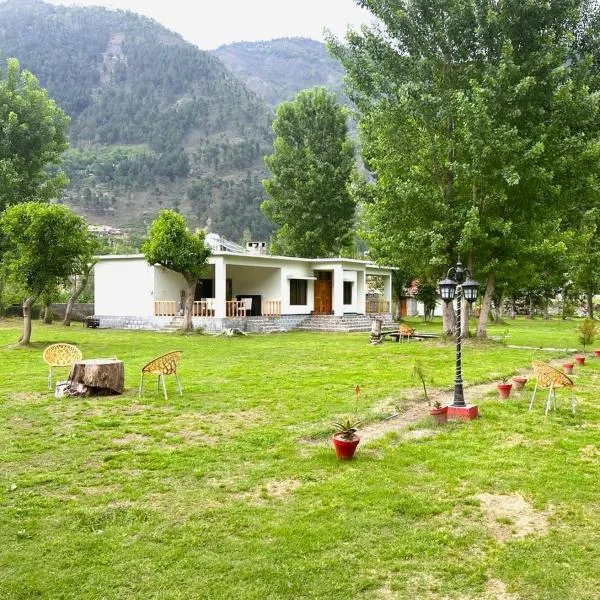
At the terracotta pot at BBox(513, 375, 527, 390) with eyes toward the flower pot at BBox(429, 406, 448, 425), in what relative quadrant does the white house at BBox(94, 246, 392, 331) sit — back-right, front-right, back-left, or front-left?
back-right

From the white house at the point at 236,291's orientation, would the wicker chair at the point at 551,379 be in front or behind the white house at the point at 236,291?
in front

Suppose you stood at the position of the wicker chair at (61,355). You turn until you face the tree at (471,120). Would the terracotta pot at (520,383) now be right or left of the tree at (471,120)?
right

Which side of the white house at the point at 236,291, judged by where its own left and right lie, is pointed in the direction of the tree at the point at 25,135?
right

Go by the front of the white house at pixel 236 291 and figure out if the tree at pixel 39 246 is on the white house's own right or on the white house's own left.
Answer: on the white house's own right

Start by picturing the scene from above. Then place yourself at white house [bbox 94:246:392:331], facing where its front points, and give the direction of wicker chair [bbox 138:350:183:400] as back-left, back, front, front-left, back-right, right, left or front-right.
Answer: front-right

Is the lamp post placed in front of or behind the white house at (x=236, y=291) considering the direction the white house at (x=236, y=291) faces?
in front

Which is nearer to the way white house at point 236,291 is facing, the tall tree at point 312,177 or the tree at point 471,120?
the tree

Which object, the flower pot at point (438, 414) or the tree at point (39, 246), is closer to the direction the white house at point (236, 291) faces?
the flower pot

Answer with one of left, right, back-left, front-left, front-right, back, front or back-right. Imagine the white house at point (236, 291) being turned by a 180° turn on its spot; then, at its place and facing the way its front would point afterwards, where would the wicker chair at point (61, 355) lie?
back-left

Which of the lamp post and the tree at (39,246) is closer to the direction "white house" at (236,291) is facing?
the lamp post

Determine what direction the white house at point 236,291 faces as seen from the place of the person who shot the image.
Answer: facing the viewer and to the right of the viewer

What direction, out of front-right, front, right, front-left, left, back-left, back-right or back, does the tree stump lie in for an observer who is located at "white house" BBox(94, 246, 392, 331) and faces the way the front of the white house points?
front-right
